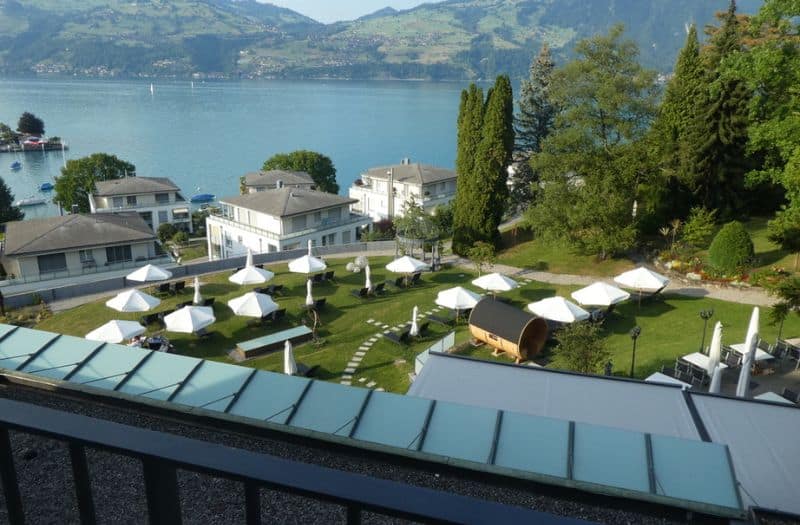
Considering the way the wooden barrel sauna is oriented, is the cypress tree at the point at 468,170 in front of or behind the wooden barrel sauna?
behind

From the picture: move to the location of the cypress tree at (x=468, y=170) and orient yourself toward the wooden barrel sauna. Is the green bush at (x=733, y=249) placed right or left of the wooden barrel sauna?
left

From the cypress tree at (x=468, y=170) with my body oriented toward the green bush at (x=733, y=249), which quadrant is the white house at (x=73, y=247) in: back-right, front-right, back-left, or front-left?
back-right
